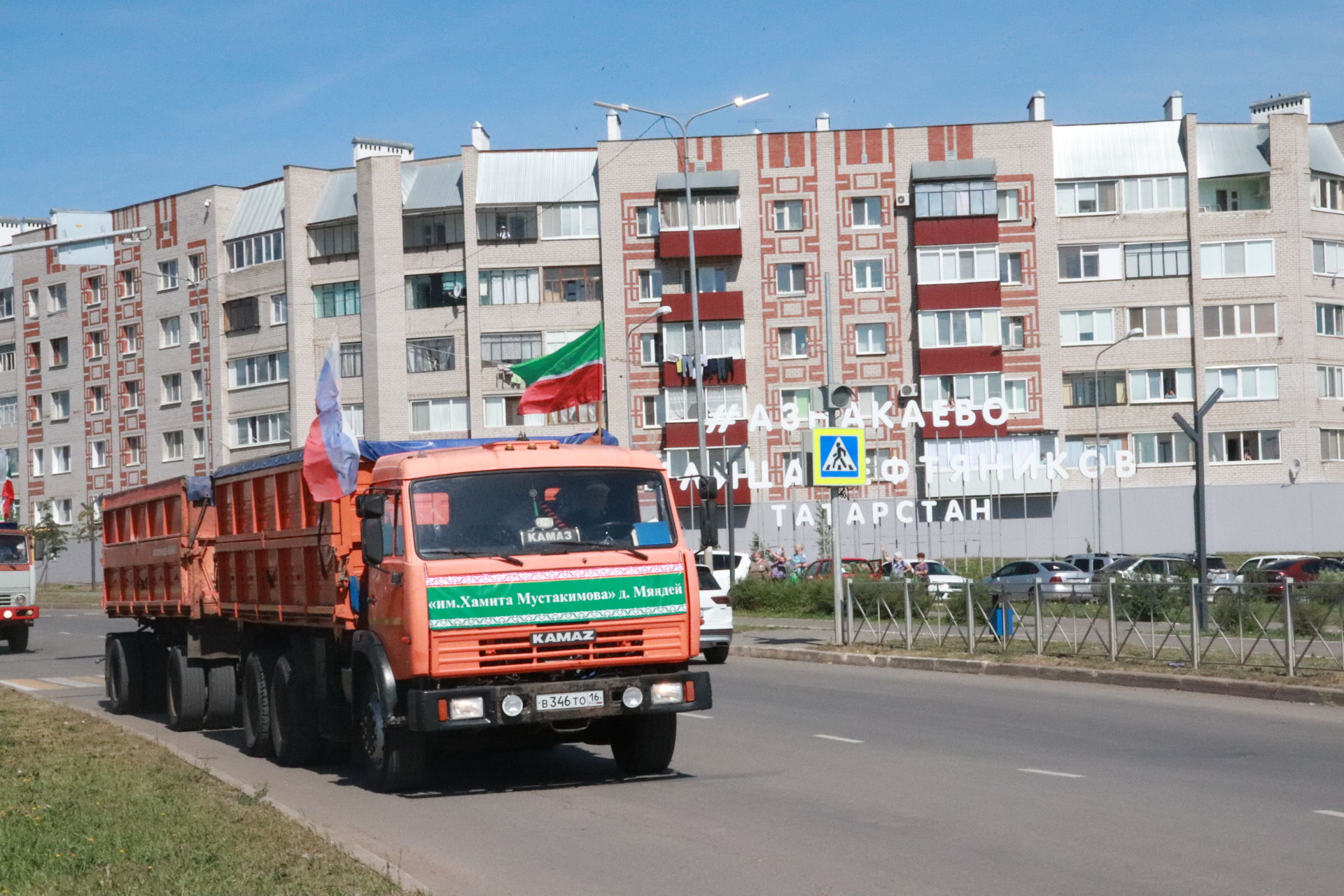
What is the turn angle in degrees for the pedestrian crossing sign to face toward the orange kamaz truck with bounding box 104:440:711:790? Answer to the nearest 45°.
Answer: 0° — it already faces it

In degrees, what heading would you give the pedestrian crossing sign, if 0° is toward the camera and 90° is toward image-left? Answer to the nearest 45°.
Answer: approximately 0°

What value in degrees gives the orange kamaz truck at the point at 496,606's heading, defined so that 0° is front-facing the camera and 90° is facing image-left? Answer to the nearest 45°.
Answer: approximately 315°

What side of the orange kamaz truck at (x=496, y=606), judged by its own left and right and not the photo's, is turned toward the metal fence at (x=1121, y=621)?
left

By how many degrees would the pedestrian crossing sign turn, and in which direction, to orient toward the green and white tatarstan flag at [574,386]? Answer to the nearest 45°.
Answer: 0° — it already faces it
